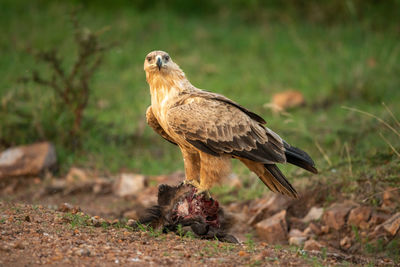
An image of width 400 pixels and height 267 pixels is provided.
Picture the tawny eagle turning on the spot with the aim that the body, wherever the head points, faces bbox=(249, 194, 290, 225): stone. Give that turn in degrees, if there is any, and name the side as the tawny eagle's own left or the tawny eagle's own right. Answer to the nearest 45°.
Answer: approximately 180°

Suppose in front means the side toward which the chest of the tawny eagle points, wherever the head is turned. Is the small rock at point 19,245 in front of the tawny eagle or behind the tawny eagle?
in front

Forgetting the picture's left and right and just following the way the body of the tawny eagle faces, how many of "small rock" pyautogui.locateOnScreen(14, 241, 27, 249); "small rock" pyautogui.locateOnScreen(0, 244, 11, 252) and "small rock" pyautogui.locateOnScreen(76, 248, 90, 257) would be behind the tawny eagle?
0

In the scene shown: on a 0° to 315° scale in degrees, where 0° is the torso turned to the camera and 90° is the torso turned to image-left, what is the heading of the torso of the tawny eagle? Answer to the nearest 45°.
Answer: approximately 45°

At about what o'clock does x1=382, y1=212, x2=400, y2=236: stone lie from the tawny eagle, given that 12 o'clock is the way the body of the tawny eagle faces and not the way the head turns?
The stone is roughly at 7 o'clock from the tawny eagle.

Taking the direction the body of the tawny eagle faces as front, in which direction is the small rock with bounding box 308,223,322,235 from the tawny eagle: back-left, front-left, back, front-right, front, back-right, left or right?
back

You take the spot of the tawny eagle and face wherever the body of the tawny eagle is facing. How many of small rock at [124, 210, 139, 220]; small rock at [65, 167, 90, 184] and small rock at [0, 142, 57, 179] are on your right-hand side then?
3

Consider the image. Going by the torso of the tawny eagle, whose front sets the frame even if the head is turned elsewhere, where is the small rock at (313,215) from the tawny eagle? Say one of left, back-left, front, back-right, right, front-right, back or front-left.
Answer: back

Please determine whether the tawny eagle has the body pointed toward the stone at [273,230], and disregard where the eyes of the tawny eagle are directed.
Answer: no

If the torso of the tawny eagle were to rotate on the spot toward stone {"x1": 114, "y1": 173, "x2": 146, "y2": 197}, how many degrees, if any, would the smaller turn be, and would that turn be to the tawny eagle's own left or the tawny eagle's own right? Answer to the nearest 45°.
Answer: approximately 90° to the tawny eagle's own right

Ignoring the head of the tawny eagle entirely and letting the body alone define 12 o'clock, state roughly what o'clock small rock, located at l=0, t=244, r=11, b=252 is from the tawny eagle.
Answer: The small rock is roughly at 12 o'clock from the tawny eagle.

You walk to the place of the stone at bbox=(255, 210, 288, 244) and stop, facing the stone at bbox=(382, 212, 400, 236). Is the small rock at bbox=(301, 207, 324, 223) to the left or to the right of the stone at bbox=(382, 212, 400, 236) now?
left

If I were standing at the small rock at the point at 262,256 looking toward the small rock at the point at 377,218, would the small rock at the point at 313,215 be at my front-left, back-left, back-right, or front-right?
front-left

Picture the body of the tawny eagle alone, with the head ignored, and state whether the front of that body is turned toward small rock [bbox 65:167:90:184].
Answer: no

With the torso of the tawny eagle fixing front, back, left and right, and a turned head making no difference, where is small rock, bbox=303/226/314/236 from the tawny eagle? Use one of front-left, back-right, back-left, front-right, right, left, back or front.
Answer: back

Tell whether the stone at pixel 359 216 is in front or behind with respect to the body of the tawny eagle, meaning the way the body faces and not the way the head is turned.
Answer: behind
